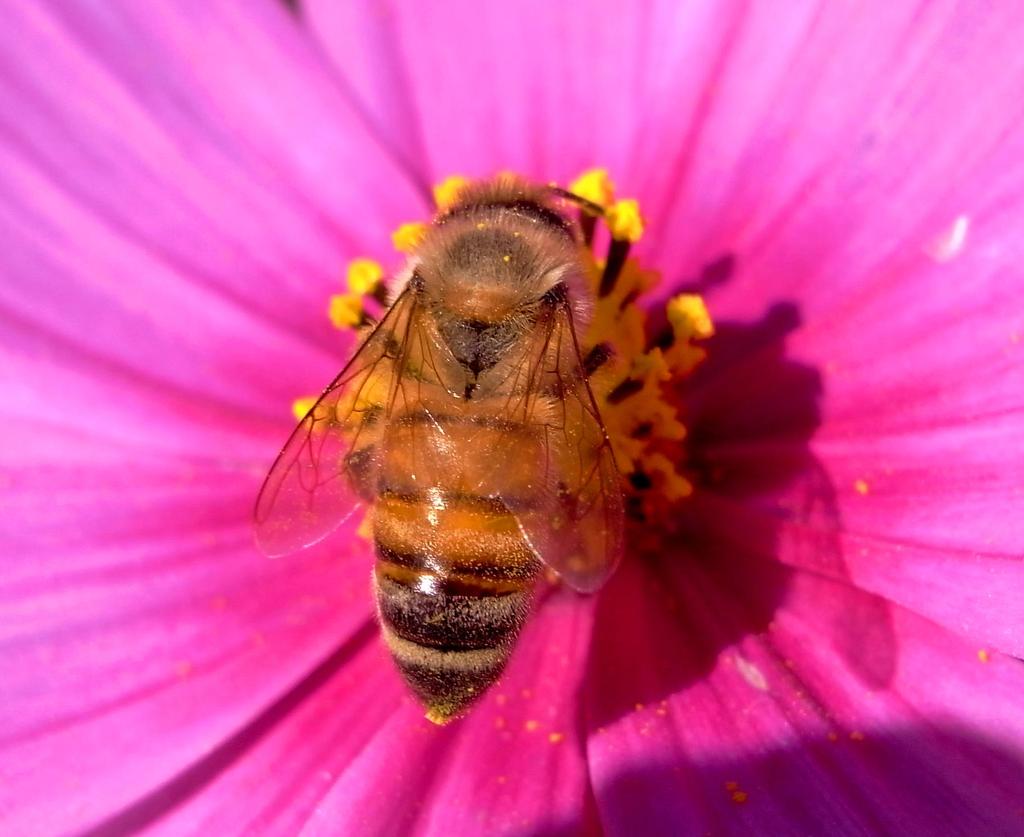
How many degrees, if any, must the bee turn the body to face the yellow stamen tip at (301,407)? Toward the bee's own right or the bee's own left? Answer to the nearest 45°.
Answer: approximately 45° to the bee's own left

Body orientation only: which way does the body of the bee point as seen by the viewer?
away from the camera
